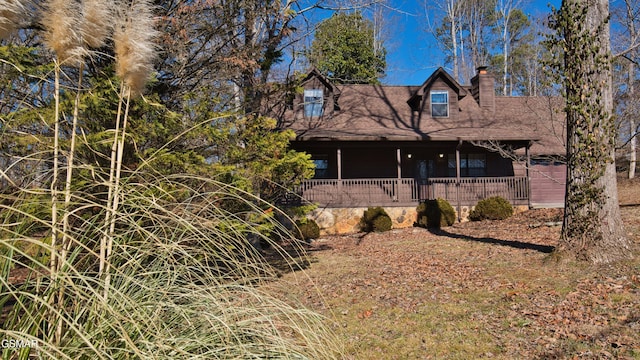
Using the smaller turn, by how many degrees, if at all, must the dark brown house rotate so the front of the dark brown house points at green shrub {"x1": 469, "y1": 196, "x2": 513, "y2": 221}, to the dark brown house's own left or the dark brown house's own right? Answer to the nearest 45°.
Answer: approximately 45° to the dark brown house's own left

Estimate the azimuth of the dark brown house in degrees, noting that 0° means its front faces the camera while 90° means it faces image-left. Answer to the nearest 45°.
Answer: approximately 0°

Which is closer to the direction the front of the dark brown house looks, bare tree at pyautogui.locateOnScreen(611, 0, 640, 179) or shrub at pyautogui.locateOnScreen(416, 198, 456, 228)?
the shrub

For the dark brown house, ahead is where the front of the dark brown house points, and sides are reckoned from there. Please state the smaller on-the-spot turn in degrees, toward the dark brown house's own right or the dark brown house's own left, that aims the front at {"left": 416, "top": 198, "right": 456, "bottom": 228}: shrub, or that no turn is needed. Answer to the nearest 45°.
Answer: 0° — it already faces it

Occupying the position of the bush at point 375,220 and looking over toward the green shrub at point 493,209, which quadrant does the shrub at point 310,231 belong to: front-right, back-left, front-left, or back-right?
back-right

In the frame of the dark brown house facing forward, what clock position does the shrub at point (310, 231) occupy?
The shrub is roughly at 1 o'clock from the dark brown house.
